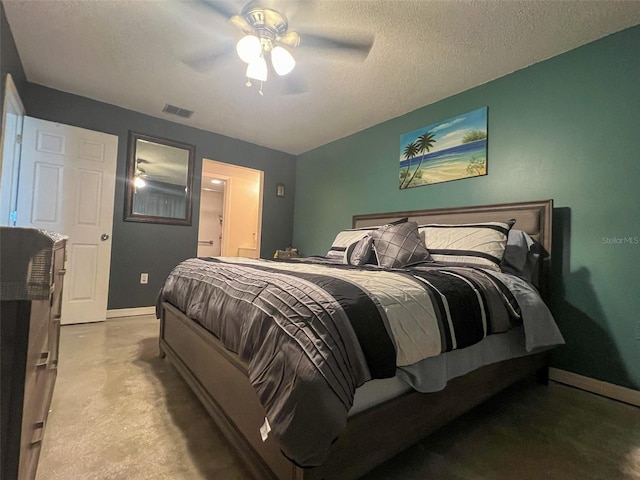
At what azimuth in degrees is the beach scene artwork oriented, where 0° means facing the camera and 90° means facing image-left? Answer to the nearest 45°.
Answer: approximately 45°

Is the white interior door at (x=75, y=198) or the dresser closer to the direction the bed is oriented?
the dresser

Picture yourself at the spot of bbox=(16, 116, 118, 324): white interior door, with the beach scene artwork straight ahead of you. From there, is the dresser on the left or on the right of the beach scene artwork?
right

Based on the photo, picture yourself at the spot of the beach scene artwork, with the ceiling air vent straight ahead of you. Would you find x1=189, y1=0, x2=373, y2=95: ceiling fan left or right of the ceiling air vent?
left

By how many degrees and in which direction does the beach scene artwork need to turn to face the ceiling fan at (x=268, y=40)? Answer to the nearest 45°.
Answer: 0° — it already faces it

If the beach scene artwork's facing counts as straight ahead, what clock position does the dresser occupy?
The dresser is roughly at 11 o'clock from the beach scene artwork.
